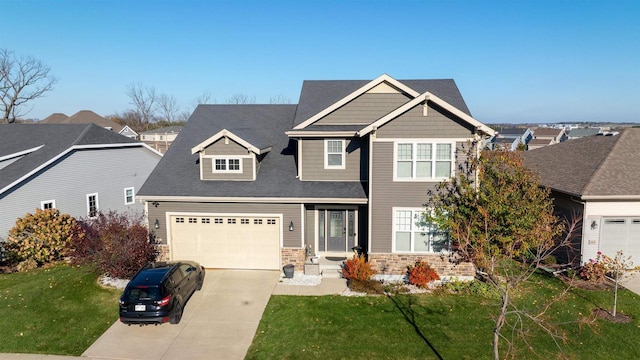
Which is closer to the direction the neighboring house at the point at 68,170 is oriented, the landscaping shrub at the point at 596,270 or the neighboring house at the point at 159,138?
the landscaping shrub

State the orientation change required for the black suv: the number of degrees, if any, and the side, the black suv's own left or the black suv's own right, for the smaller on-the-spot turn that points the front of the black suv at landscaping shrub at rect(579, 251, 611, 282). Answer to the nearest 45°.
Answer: approximately 45° to the black suv's own right

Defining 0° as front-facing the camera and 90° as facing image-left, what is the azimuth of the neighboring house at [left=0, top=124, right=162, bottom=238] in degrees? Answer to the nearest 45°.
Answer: approximately 45°

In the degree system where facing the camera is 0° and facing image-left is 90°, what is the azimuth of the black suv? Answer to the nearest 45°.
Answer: approximately 225°

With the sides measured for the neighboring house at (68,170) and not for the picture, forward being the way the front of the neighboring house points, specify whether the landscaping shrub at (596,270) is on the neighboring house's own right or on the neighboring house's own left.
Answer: on the neighboring house's own left

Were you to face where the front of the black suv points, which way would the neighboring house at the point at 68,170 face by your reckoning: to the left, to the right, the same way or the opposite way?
the opposite way
